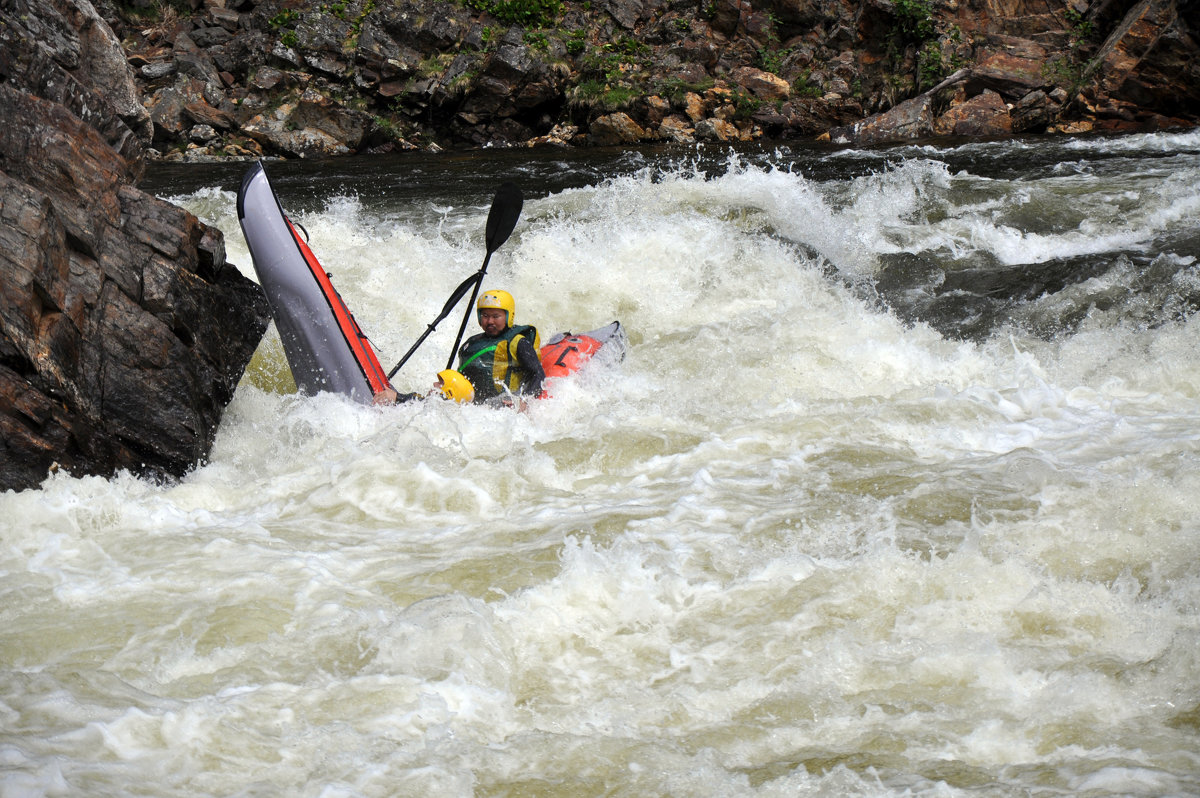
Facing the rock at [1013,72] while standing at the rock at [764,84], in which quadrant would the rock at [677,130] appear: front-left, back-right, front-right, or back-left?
back-right

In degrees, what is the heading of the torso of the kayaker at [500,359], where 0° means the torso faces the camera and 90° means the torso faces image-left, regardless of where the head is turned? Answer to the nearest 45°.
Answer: approximately 45°

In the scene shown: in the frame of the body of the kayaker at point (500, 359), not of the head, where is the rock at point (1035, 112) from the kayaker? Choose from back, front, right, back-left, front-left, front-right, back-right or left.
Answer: back

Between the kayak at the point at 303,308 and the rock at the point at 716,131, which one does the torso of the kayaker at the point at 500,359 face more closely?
the kayak

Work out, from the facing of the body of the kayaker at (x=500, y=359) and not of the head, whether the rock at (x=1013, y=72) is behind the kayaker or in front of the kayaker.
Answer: behind

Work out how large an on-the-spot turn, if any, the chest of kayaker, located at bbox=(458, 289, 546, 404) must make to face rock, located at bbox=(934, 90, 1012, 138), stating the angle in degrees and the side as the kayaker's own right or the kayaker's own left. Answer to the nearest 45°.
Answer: approximately 180°

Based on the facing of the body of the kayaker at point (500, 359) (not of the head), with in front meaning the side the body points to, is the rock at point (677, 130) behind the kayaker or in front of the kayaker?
behind

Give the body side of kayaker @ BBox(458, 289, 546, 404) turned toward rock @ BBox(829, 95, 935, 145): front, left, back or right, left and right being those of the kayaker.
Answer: back

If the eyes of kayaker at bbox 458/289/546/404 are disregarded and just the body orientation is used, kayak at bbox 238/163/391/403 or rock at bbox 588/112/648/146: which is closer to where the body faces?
the kayak

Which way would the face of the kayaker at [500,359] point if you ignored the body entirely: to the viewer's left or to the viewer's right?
to the viewer's left
